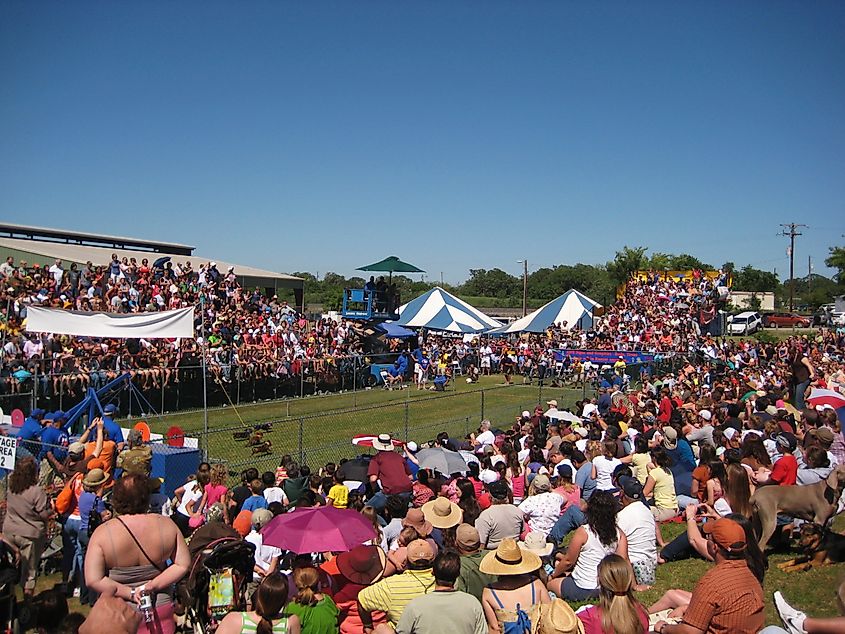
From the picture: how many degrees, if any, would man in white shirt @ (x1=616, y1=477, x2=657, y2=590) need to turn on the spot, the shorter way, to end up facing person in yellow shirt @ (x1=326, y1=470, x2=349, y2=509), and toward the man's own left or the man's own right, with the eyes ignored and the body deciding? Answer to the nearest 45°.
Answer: approximately 45° to the man's own left

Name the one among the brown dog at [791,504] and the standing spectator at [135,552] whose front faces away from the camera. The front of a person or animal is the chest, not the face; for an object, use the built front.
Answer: the standing spectator

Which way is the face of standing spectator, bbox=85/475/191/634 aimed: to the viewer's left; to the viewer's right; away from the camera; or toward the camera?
away from the camera

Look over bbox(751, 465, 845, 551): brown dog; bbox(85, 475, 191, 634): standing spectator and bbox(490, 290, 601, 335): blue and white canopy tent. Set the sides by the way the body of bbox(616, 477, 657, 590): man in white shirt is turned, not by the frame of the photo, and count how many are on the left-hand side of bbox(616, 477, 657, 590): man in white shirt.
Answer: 1

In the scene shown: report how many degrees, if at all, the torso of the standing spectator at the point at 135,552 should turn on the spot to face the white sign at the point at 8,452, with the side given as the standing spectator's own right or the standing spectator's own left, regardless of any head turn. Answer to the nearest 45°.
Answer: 0° — they already face it

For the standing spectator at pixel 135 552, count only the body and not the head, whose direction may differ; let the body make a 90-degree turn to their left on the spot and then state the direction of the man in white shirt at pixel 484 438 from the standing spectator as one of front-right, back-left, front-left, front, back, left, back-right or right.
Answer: back-right

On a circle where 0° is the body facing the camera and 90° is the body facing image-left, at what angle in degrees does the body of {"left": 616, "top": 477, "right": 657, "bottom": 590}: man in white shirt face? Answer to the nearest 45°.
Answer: approximately 135°

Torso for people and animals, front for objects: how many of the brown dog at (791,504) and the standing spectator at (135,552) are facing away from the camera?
1

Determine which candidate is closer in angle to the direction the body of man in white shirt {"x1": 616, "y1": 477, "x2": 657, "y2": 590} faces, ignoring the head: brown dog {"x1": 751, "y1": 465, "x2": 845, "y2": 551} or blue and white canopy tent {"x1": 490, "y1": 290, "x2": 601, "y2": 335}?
the blue and white canopy tent

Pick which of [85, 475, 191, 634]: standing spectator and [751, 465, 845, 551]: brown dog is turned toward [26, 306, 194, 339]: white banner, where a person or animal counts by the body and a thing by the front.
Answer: the standing spectator

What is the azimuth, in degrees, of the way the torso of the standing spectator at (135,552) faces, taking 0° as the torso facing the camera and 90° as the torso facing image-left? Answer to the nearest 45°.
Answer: approximately 180°
